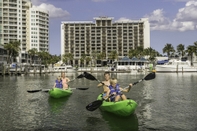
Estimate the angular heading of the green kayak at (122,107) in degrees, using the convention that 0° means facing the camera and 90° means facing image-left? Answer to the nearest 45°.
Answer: approximately 315°

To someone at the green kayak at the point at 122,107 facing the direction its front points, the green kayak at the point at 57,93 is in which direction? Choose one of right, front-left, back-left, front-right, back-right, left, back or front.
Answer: back
